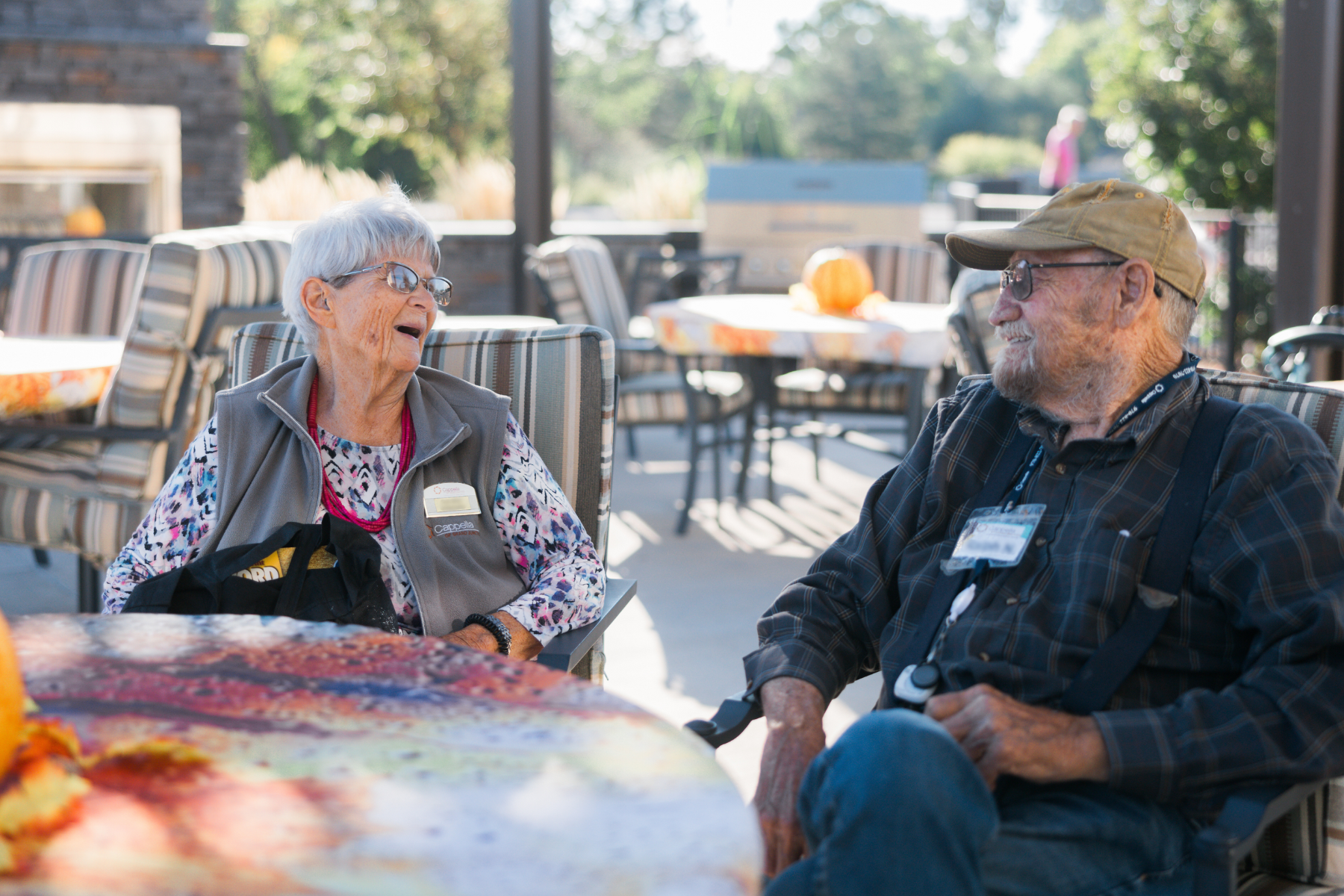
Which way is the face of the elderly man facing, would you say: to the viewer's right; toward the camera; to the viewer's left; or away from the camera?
to the viewer's left

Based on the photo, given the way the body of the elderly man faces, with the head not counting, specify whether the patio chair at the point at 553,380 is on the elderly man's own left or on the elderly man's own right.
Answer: on the elderly man's own right

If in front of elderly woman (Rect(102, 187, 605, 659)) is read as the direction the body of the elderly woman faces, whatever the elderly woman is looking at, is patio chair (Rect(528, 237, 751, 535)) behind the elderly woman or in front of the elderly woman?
behind

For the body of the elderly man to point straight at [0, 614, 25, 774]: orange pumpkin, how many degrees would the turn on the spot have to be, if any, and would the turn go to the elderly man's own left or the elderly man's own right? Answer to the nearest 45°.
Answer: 0° — they already face it

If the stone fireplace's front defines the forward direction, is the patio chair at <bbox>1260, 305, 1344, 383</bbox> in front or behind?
in front

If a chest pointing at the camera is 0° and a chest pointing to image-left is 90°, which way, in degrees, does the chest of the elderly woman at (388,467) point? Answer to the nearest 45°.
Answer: approximately 0°

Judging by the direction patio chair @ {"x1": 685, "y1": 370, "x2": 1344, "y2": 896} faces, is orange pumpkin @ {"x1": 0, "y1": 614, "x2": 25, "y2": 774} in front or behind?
in front

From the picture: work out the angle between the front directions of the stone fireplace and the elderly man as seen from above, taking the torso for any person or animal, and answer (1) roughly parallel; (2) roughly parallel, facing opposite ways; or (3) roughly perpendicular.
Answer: roughly perpendicular

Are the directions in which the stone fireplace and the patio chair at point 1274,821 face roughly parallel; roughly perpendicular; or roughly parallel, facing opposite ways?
roughly perpendicular

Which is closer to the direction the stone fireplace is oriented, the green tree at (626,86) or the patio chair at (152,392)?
the patio chair

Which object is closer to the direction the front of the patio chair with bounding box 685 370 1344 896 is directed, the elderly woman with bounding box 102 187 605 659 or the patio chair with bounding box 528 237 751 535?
the elderly woman
